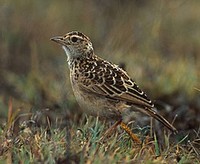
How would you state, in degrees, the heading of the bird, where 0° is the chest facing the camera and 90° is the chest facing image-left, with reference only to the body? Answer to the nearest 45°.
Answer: approximately 90°
